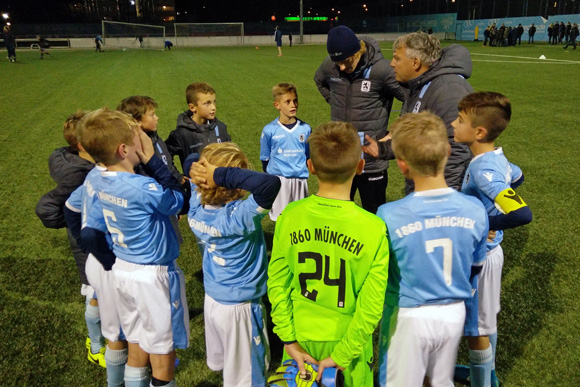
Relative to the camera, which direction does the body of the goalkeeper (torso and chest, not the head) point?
away from the camera

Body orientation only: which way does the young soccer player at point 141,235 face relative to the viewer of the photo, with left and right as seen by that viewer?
facing away from the viewer and to the right of the viewer

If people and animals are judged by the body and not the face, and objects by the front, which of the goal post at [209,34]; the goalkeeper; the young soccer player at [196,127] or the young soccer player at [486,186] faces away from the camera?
the goalkeeper

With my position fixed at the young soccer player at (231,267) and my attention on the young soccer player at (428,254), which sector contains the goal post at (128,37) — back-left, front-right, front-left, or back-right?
back-left

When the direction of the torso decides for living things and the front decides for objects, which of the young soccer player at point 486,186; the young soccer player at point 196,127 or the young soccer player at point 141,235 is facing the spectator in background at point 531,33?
the young soccer player at point 141,235

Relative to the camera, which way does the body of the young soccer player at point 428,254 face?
away from the camera

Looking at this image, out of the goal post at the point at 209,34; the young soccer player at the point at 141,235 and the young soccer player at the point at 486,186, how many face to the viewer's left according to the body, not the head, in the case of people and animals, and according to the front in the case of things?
1

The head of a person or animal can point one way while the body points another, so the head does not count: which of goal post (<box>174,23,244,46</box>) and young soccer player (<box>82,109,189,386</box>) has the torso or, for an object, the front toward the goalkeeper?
the goal post

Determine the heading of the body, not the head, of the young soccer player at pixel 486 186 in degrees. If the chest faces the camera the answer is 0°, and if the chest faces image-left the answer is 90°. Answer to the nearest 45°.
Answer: approximately 90°

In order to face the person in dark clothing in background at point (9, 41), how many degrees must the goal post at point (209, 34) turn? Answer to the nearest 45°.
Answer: approximately 45° to its right

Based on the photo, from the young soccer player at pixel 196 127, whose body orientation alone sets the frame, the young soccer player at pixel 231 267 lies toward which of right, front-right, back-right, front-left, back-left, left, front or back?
front-right

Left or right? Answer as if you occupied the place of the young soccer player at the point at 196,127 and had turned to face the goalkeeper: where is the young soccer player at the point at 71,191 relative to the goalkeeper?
right

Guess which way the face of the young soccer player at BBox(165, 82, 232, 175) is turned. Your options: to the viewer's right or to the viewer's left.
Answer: to the viewer's right
